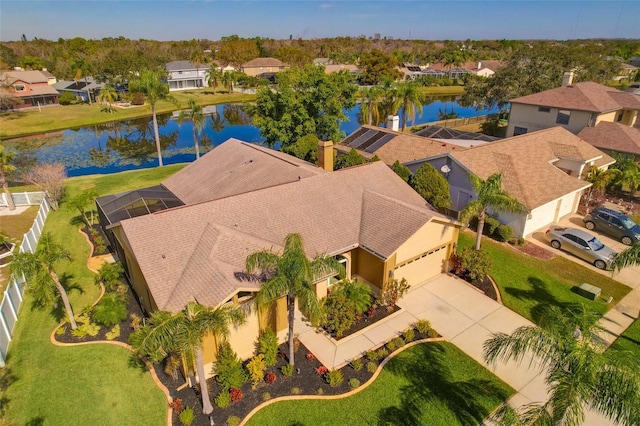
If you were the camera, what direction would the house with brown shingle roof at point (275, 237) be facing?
facing the viewer and to the right of the viewer

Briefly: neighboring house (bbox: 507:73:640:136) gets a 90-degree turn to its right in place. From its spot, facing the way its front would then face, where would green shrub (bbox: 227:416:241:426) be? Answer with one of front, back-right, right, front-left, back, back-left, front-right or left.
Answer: front-left

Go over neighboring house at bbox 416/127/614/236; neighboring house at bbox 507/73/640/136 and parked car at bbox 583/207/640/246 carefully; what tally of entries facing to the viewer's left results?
0

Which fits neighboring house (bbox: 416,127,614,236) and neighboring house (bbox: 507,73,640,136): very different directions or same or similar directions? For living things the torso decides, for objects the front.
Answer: same or similar directions

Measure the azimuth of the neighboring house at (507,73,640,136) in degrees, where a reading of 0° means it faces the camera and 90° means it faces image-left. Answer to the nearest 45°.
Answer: approximately 315°

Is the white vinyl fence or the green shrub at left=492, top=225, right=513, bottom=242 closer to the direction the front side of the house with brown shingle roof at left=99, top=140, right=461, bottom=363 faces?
the green shrub

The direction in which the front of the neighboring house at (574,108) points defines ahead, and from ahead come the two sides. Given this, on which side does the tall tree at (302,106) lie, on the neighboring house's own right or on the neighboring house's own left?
on the neighboring house's own right
